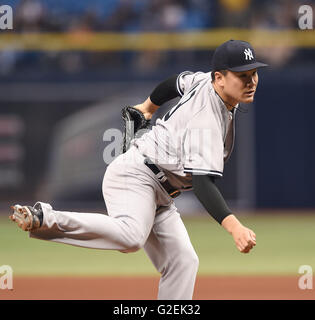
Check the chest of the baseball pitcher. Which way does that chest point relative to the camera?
to the viewer's right
